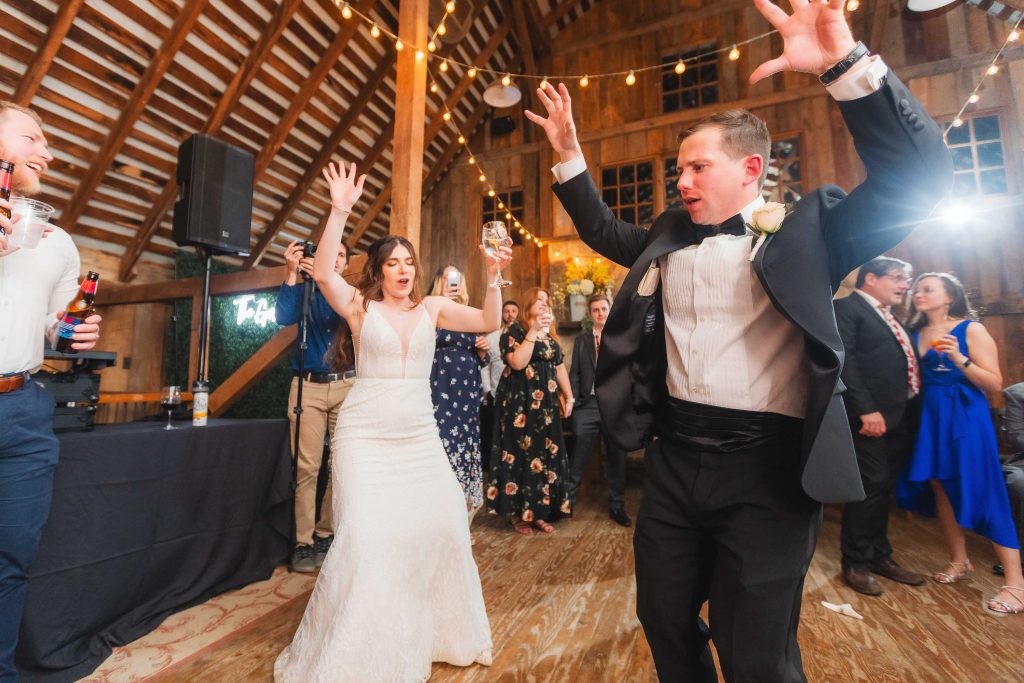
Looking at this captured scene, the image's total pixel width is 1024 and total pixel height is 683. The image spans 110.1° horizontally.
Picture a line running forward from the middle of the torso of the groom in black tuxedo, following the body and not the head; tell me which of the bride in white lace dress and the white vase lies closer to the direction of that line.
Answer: the bride in white lace dress

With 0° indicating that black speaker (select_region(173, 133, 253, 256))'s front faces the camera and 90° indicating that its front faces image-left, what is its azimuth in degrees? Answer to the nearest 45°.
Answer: approximately 315°

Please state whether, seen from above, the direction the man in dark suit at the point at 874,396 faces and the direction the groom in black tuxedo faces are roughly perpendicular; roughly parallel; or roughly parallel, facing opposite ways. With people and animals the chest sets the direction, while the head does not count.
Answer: roughly perpendicular

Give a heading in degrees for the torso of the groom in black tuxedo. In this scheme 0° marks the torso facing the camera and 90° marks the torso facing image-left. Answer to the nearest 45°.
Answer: approximately 45°
